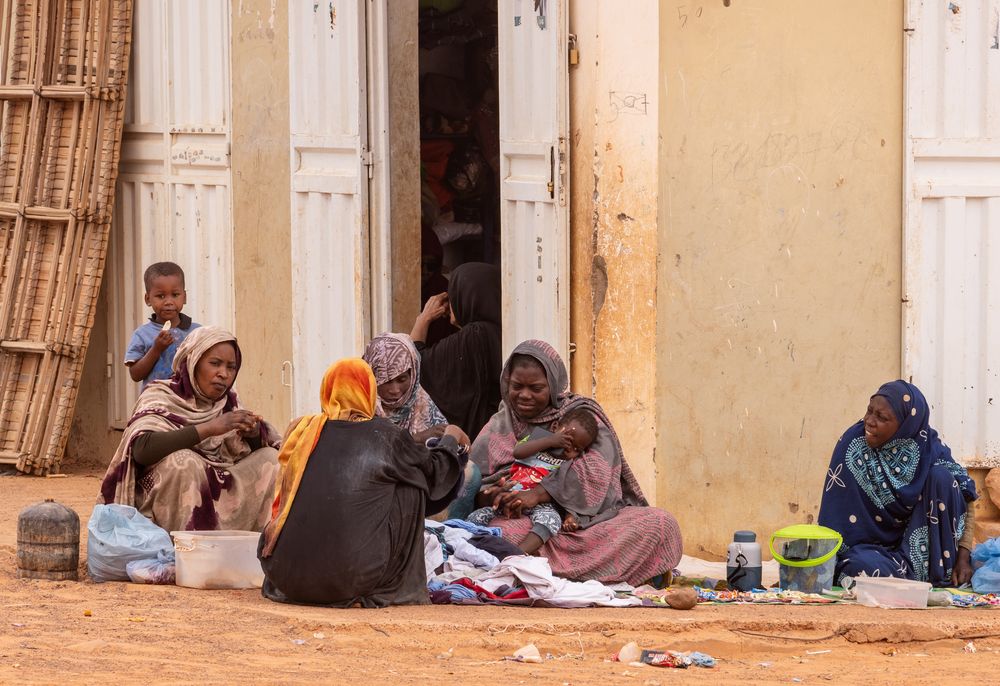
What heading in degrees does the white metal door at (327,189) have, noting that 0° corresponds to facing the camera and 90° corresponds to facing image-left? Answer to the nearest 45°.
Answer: approximately 0°

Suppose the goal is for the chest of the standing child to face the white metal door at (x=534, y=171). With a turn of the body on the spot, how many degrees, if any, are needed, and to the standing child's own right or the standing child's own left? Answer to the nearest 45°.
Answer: approximately 90° to the standing child's own left

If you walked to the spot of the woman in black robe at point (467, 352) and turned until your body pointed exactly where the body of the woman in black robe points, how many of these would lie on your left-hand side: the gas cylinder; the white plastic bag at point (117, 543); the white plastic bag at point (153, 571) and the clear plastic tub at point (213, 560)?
4

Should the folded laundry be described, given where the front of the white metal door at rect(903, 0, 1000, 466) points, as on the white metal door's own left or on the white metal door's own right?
on the white metal door's own right

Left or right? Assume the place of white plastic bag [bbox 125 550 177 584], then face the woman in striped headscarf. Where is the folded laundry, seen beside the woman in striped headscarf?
right

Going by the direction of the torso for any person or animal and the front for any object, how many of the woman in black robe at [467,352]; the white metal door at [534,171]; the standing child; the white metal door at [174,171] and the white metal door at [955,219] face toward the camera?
4

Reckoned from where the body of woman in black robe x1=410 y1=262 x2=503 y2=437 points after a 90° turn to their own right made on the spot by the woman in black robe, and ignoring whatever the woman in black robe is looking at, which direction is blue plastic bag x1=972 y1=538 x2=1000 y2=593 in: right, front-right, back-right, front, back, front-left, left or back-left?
right

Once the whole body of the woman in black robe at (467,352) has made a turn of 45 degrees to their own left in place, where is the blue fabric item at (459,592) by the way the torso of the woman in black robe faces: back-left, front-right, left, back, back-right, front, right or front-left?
left

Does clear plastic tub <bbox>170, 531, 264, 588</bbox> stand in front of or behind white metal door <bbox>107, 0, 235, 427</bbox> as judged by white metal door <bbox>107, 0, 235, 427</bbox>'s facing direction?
in front

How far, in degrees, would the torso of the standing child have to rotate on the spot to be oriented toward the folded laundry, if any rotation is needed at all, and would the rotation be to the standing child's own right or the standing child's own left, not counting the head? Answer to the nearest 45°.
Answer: approximately 45° to the standing child's own left

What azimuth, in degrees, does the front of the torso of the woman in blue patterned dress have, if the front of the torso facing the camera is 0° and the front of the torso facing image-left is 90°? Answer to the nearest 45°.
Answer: approximately 45°

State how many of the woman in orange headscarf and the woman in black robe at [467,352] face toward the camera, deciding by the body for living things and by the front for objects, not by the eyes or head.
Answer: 0

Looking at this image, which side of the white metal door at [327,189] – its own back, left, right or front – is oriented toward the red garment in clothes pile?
front
